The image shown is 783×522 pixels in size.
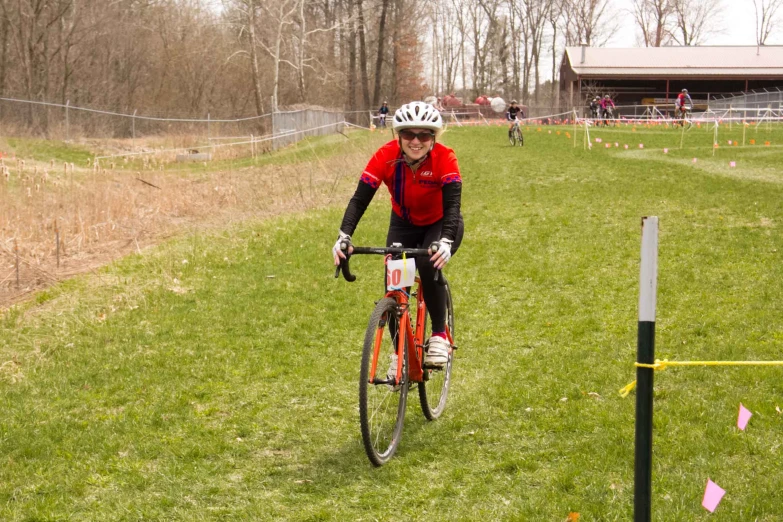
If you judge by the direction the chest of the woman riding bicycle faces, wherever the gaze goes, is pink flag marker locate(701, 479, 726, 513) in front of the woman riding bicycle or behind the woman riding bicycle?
in front

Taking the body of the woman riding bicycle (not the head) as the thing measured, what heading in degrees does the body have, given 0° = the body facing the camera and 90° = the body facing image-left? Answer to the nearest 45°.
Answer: approximately 0°

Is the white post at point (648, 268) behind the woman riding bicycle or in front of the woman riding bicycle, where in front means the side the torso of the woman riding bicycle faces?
in front
